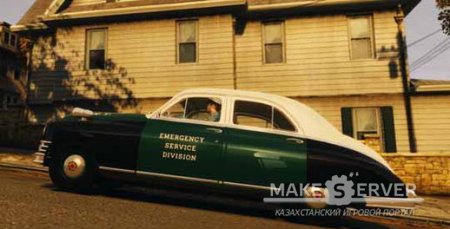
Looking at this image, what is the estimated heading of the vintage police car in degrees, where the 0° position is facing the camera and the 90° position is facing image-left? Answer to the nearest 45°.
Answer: approximately 90°
